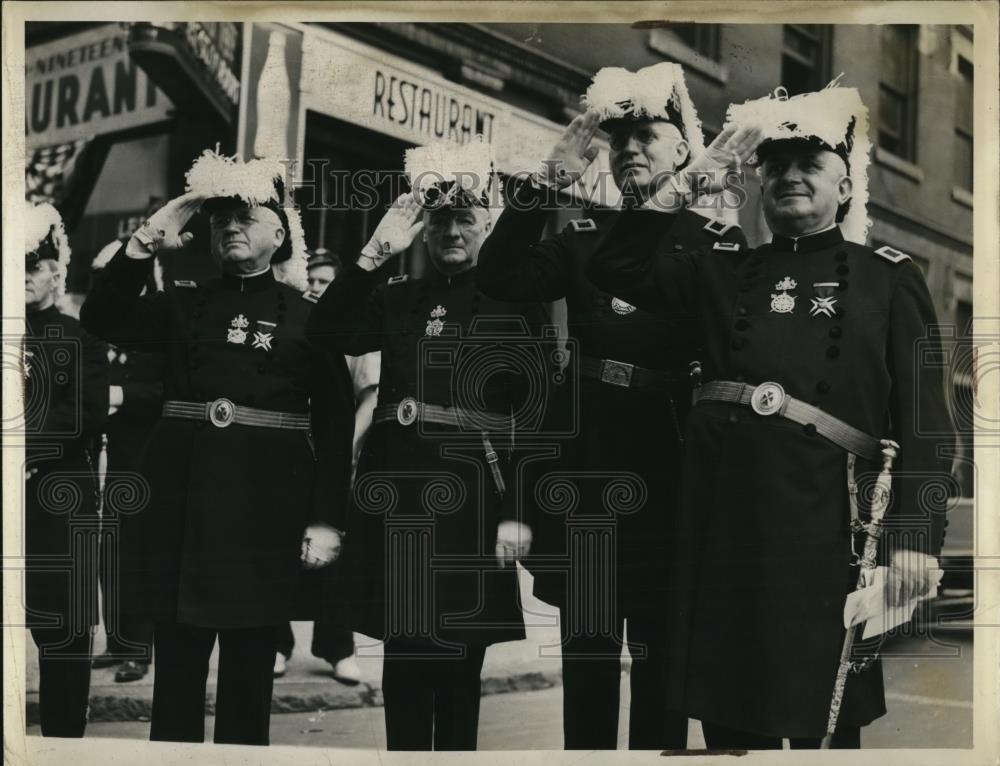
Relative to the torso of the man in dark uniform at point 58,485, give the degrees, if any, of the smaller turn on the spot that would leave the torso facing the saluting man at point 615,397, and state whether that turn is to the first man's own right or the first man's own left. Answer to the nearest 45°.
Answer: approximately 90° to the first man's own left

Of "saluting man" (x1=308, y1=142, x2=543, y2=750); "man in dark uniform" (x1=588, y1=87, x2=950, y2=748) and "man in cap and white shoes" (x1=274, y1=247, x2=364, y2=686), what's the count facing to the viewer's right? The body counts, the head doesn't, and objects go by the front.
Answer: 0

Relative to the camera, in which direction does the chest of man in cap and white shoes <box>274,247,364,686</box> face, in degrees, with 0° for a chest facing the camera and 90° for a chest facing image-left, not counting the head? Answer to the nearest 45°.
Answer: approximately 0°

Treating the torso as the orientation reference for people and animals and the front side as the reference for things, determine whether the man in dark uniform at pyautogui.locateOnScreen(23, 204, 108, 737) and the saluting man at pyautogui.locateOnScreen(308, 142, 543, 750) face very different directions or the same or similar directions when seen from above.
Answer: same or similar directions

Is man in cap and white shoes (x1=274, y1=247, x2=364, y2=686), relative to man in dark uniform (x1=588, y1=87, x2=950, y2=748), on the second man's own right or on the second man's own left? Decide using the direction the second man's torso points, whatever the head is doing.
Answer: on the second man's own right

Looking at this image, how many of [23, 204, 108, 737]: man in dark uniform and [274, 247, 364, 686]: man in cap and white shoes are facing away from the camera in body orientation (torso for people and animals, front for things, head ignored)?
0

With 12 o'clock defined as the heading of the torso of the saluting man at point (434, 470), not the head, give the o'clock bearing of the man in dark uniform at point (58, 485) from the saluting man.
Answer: The man in dark uniform is roughly at 2 o'clock from the saluting man.

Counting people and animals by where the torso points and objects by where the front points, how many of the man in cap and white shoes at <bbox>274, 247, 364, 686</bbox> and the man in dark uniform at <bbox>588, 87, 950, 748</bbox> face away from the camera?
0

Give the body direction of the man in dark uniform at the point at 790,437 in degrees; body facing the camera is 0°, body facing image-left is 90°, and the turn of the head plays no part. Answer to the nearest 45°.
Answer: approximately 45°

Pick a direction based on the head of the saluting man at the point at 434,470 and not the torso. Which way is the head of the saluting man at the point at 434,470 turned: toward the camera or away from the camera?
toward the camera

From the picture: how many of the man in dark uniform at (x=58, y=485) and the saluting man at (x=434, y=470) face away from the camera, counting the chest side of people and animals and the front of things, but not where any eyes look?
0

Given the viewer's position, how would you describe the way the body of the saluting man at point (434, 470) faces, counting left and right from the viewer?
facing the viewer and to the left of the viewer

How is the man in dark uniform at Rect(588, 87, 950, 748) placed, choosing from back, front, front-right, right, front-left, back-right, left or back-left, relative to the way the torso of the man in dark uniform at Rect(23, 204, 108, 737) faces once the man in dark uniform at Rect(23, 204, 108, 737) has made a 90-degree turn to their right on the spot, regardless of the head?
back

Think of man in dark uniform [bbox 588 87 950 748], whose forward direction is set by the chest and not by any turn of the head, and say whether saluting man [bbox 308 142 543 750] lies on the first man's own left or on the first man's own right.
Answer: on the first man's own right
